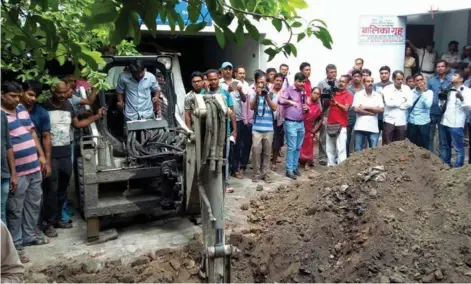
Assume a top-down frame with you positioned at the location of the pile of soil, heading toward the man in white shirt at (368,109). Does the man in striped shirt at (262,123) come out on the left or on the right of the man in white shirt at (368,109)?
left

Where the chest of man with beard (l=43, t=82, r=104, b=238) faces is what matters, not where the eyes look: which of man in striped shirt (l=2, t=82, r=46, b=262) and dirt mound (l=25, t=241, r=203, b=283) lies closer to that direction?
the dirt mound

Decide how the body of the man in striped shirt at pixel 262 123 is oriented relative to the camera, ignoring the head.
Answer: toward the camera

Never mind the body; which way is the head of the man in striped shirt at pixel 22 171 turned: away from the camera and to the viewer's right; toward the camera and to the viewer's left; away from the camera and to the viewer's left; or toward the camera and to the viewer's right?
toward the camera and to the viewer's right

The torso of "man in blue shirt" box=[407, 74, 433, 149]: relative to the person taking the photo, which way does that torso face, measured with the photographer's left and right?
facing the viewer

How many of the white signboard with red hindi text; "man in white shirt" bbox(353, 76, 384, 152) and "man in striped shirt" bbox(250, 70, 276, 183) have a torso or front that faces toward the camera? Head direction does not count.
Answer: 3

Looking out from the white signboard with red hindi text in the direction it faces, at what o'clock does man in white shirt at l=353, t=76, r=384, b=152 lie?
The man in white shirt is roughly at 12 o'clock from the white signboard with red hindi text.

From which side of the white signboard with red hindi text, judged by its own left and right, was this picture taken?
front

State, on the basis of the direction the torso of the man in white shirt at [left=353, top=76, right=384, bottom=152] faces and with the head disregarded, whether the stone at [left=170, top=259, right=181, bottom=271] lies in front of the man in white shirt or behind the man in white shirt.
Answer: in front

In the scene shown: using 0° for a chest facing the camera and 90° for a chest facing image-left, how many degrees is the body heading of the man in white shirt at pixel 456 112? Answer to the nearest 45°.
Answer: approximately 45°

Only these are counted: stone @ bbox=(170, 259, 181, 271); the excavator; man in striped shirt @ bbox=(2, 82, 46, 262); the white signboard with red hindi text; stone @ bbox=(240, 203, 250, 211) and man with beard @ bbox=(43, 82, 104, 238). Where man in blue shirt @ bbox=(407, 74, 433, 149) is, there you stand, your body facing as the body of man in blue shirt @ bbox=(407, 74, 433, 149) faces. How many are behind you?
1

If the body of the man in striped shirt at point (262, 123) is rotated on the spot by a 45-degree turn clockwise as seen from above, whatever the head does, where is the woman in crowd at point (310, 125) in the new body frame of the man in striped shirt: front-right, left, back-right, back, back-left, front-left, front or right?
back

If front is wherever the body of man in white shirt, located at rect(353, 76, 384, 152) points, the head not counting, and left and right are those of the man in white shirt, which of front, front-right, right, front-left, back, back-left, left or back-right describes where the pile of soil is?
front

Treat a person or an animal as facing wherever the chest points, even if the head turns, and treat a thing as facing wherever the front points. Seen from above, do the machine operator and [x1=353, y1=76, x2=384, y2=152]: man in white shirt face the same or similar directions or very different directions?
same or similar directions

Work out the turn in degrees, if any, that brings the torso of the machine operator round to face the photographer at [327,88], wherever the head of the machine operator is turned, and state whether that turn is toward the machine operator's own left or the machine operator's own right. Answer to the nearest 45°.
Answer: approximately 135° to the machine operator's own left

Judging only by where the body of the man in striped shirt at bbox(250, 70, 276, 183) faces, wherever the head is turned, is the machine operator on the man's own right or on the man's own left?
on the man's own right
